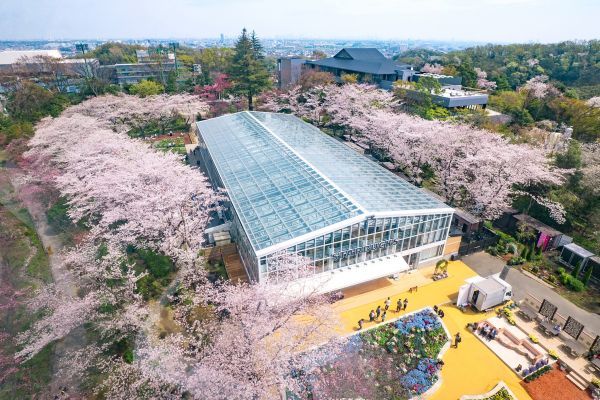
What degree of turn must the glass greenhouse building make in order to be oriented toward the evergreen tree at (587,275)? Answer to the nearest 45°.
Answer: approximately 45° to its left

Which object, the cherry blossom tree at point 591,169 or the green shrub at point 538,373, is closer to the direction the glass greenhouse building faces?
the green shrub

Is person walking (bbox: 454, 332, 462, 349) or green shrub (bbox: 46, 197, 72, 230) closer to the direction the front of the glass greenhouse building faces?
the person walking

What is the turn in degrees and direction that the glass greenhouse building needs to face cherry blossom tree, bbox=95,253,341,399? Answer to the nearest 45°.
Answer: approximately 45° to its right

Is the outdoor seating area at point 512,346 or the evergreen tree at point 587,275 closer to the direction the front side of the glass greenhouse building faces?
the outdoor seating area

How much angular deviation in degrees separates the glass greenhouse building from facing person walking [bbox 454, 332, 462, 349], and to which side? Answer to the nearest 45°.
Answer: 0° — it already faces them

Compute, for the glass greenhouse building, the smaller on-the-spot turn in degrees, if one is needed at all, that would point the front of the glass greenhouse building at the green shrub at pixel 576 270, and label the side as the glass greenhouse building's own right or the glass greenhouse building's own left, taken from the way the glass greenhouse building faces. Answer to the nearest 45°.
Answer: approximately 45° to the glass greenhouse building's own left

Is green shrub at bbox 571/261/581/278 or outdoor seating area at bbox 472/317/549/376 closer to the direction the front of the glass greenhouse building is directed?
the outdoor seating area

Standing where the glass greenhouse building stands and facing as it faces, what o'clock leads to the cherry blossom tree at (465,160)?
The cherry blossom tree is roughly at 9 o'clock from the glass greenhouse building.

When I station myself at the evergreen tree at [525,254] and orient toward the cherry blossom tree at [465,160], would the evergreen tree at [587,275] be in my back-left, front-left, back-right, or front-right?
back-right

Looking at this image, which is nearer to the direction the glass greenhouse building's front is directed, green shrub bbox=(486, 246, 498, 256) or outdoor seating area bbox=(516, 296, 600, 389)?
the outdoor seating area

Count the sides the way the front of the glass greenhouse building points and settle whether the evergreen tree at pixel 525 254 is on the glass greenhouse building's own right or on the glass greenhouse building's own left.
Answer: on the glass greenhouse building's own left

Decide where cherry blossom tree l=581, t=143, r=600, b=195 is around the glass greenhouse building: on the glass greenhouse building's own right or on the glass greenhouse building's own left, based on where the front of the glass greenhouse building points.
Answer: on the glass greenhouse building's own left

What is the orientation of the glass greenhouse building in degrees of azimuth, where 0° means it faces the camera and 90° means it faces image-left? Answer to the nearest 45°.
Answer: approximately 315°
